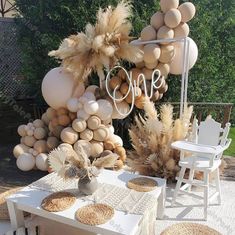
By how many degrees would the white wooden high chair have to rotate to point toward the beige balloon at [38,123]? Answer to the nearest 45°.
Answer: approximately 45° to its right

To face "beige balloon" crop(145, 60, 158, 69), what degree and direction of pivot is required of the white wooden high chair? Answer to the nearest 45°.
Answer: approximately 90° to its right

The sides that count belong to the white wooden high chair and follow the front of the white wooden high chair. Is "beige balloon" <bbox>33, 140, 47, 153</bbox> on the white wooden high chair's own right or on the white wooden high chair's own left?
on the white wooden high chair's own right

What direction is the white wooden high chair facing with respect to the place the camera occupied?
facing the viewer and to the left of the viewer

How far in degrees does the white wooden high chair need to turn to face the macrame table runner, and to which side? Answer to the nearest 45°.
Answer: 0° — it already faces it
